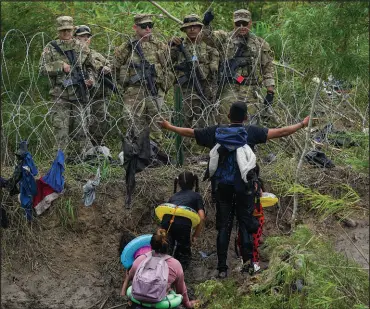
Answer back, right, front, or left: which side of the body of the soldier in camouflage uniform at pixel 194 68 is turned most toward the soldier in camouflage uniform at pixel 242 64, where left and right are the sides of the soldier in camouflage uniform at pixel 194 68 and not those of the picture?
left

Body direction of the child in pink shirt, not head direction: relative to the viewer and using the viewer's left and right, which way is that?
facing away from the viewer

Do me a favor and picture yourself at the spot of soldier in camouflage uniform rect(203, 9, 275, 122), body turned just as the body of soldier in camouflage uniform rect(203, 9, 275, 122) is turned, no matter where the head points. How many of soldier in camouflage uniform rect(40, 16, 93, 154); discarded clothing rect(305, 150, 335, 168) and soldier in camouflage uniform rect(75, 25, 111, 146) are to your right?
2

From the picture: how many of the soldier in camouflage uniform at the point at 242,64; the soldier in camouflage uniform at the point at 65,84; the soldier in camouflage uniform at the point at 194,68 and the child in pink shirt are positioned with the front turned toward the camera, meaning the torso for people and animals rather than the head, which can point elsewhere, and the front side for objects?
3

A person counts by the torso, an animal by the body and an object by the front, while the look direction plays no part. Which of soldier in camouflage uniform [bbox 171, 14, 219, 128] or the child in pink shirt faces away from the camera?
the child in pink shirt

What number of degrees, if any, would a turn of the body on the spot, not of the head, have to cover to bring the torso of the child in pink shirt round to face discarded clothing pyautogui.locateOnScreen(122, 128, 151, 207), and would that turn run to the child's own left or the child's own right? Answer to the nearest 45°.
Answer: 0° — they already face it

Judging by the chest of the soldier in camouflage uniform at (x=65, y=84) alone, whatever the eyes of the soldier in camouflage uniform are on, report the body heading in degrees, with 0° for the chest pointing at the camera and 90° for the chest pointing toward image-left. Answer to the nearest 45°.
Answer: approximately 0°

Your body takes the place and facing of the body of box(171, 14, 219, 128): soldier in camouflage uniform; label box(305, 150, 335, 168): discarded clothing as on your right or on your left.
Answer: on your left
